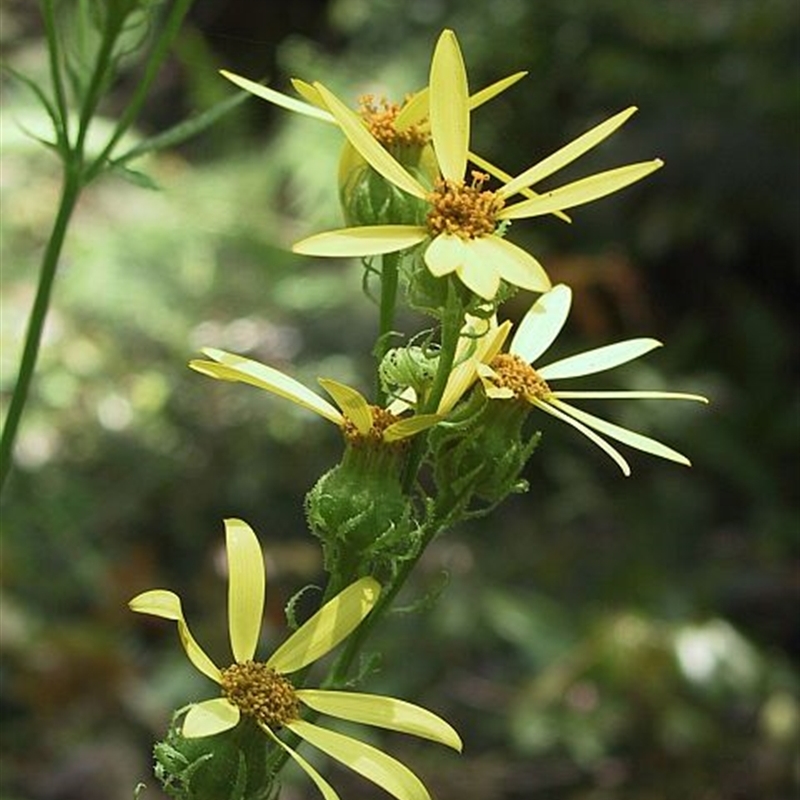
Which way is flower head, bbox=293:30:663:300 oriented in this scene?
toward the camera
